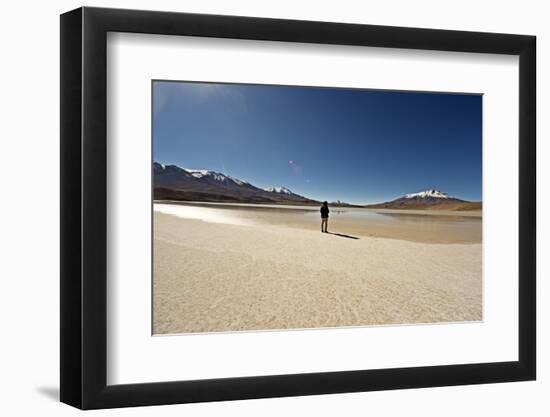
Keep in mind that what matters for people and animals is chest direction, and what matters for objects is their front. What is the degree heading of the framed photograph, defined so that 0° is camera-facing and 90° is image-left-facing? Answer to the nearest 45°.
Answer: approximately 315°
